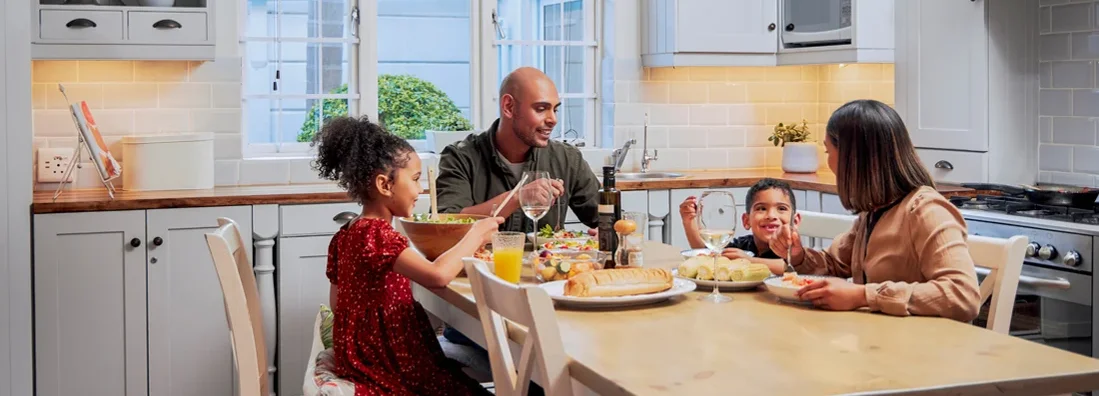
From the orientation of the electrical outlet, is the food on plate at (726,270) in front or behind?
in front

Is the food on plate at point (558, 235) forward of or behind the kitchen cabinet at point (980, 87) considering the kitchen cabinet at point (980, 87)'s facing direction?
forward

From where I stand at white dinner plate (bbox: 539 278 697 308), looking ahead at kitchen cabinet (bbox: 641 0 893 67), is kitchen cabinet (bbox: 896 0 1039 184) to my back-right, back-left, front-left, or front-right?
front-right

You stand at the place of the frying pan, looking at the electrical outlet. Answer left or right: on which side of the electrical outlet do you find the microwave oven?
right

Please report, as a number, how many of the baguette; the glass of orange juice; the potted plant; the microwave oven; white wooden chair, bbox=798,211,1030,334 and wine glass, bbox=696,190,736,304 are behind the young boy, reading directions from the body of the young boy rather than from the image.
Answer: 2

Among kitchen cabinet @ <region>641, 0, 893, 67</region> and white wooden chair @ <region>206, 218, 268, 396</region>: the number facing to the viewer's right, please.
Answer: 1

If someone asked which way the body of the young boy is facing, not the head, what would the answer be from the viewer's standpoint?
toward the camera

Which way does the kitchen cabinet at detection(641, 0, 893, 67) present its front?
toward the camera

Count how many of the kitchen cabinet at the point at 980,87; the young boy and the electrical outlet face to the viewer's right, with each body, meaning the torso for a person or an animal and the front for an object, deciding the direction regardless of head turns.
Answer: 0

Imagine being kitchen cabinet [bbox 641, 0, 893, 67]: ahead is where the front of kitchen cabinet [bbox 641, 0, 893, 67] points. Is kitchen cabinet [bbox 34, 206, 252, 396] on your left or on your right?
on your right

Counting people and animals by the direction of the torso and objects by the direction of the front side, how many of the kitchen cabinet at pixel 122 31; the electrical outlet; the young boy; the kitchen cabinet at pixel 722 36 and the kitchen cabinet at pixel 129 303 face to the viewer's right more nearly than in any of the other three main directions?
0

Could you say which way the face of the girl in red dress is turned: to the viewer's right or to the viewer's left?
to the viewer's right

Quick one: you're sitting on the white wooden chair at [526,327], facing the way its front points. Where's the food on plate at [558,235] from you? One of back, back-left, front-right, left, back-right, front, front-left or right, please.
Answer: front-left

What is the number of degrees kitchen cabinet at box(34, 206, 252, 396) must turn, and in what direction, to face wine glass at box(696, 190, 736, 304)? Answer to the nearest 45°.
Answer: approximately 45° to its left

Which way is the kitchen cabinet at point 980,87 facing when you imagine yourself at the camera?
facing the viewer and to the left of the viewer

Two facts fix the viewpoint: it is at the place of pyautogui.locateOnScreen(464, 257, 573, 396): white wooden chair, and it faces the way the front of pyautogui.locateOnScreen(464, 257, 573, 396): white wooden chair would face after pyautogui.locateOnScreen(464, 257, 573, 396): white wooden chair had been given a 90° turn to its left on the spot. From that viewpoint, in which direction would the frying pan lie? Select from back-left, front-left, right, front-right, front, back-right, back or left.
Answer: right
